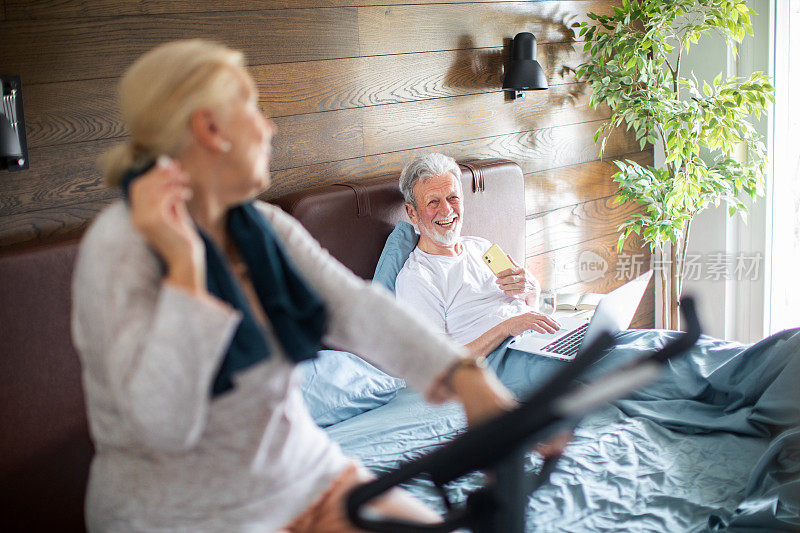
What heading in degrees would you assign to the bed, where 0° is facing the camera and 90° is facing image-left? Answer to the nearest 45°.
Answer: approximately 315°

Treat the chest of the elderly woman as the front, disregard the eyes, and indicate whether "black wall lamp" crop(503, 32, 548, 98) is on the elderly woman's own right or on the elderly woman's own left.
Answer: on the elderly woman's own left

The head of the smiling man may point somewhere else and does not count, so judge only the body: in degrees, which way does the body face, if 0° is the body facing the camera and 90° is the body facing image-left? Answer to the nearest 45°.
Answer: approximately 315°

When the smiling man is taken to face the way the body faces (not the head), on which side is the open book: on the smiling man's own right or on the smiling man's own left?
on the smiling man's own left

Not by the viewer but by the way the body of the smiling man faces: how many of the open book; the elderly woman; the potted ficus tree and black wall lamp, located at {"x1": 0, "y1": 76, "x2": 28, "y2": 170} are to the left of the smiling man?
2

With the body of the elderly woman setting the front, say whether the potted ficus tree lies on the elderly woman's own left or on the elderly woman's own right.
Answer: on the elderly woman's own left

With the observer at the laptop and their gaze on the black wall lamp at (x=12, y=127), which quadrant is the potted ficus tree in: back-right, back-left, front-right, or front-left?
back-right

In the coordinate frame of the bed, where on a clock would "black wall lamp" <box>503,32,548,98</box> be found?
The black wall lamp is roughly at 7 o'clock from the bed.
